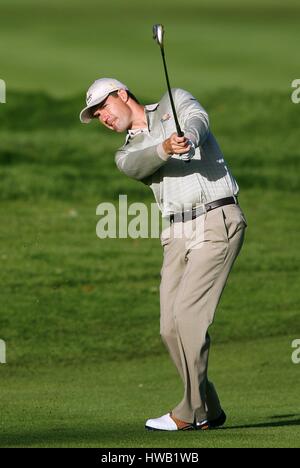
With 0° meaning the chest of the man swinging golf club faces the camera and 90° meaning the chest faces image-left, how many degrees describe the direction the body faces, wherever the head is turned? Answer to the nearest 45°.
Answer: approximately 45°
